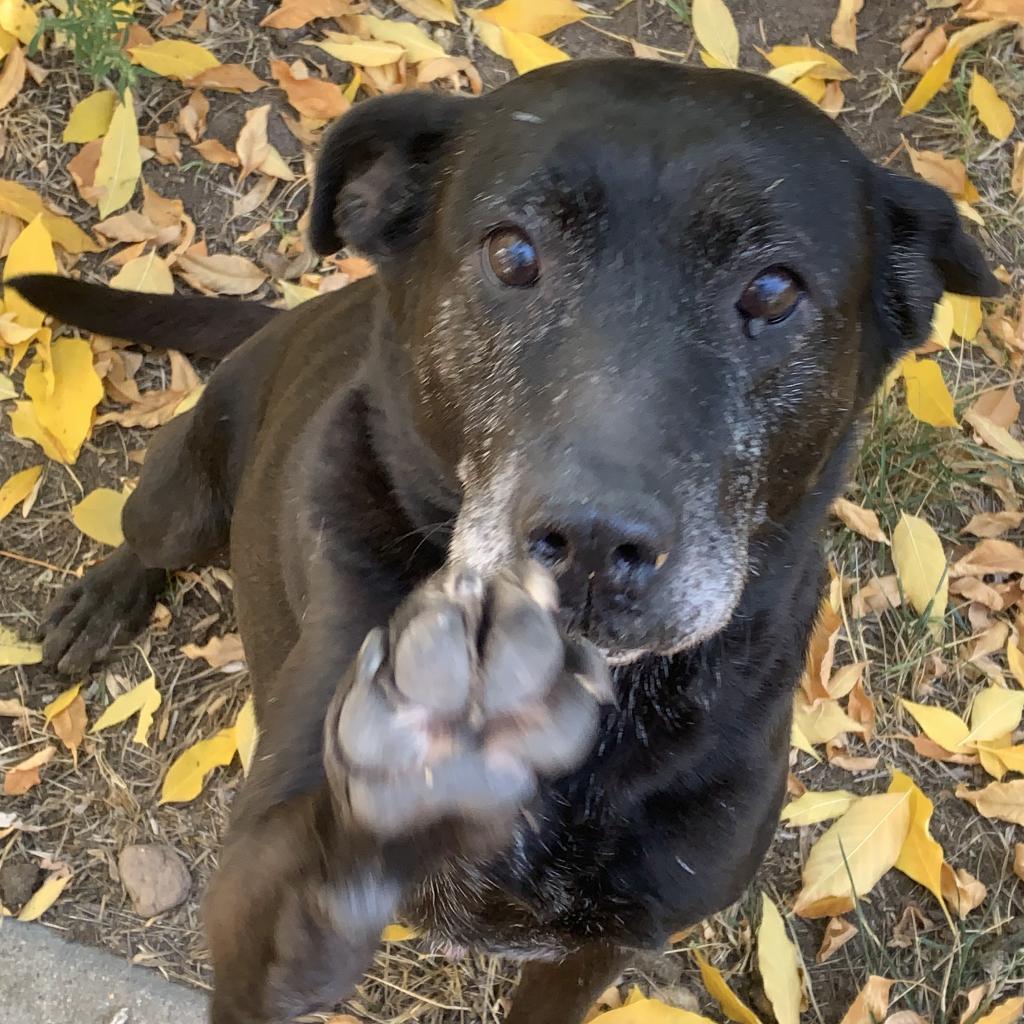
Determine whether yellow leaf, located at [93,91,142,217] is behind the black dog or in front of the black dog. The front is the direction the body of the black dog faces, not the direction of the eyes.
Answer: behind

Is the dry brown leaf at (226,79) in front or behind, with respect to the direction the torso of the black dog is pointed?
behind

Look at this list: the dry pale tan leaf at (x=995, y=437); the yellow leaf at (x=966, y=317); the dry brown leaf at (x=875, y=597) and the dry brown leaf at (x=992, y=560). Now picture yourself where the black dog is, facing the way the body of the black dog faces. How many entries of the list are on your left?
4

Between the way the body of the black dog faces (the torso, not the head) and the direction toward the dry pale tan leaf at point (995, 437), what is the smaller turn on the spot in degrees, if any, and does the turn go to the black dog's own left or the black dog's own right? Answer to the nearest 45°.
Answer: approximately 90° to the black dog's own left

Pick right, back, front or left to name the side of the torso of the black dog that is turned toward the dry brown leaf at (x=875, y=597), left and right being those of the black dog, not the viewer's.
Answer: left

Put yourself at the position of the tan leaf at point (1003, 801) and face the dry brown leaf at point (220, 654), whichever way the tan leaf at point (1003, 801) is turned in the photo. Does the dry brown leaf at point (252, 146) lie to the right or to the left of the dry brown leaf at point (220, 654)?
right

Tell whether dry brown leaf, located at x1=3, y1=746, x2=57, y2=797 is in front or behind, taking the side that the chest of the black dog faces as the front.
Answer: behind

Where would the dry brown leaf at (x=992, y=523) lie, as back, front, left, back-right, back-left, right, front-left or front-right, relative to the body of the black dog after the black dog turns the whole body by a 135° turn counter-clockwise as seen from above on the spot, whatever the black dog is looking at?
front-right

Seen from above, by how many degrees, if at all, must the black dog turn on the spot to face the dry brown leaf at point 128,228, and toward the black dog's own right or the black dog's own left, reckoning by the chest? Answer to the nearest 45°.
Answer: approximately 180°

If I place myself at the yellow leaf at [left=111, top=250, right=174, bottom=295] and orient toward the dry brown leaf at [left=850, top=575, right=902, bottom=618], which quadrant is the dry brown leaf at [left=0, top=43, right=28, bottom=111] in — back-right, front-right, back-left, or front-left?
back-left

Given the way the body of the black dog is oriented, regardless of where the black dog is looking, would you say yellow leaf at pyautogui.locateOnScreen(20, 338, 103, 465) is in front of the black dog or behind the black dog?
behind

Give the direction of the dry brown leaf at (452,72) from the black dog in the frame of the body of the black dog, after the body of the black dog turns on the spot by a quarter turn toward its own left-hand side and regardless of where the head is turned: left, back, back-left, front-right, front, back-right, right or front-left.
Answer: front-left

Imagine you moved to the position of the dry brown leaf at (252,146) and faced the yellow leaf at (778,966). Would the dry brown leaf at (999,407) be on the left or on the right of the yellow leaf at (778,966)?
left

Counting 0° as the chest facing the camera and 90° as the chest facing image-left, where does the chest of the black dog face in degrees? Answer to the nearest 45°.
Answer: approximately 315°
